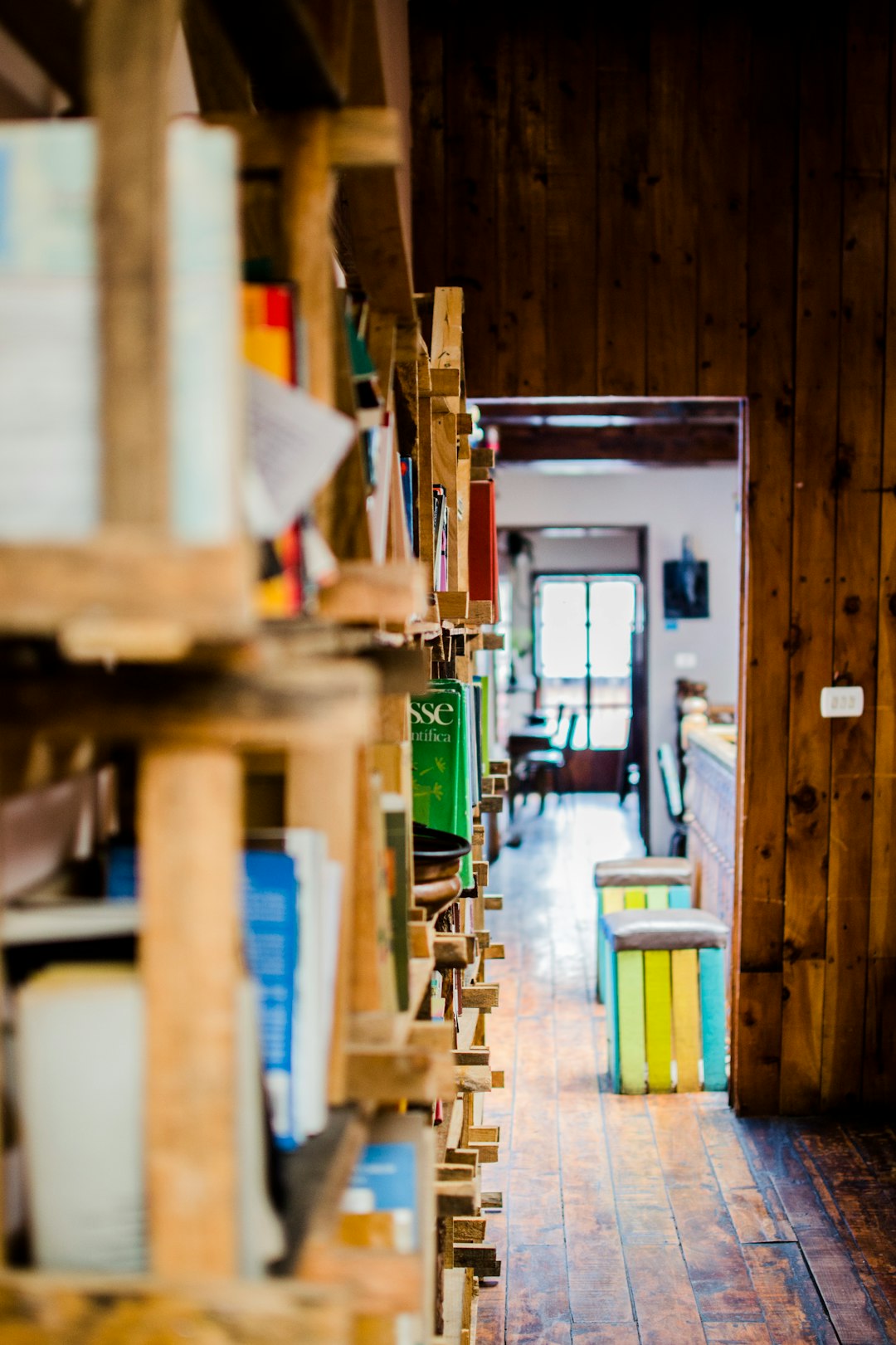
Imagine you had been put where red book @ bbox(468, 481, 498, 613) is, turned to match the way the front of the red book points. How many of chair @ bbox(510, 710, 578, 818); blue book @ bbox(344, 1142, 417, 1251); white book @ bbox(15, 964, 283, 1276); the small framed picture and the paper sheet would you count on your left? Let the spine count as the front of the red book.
2

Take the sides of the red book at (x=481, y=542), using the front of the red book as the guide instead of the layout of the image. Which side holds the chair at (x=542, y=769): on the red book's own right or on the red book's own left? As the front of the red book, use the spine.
on the red book's own left

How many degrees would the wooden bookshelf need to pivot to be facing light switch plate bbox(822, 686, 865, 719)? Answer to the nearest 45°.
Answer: approximately 45° to its left

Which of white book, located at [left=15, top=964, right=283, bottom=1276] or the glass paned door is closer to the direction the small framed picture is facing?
the white book

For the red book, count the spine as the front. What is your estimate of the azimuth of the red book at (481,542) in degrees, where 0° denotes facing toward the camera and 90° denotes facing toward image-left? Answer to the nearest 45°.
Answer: approximately 270°

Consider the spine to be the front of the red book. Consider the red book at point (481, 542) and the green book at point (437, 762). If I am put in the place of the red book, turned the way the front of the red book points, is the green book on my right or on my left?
on my right

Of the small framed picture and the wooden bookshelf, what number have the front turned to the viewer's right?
1

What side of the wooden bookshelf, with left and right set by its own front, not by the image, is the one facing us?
right

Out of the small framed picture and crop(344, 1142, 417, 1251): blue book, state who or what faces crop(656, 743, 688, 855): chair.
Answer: the small framed picture

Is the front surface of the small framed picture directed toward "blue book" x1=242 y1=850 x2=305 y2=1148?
yes
